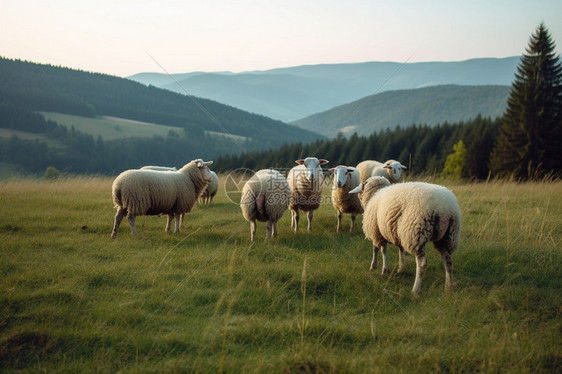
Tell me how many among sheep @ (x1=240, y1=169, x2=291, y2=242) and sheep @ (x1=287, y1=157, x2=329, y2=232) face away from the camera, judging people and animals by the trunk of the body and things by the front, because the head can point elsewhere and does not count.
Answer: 1

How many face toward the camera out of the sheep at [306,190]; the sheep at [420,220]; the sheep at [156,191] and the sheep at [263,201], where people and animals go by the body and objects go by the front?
1

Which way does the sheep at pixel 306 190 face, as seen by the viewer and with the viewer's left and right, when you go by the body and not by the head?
facing the viewer

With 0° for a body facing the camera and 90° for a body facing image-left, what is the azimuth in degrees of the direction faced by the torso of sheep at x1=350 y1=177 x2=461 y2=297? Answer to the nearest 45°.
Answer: approximately 135°

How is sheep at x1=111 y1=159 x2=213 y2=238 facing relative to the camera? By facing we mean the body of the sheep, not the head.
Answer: to the viewer's right

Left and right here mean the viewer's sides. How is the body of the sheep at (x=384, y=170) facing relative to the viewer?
facing the viewer and to the right of the viewer

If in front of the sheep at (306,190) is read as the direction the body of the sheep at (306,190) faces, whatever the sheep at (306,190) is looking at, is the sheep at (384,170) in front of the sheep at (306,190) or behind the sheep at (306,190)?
behind

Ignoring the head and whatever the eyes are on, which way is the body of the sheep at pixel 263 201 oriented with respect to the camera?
away from the camera

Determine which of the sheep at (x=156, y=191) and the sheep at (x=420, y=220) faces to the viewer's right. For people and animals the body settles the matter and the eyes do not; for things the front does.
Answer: the sheep at (x=156, y=191)

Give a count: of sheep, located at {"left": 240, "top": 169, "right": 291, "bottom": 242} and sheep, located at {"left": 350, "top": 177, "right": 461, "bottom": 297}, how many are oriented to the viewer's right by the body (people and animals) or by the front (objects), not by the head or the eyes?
0

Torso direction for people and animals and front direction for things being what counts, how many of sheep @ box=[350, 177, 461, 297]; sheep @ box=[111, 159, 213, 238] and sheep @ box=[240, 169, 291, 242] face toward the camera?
0

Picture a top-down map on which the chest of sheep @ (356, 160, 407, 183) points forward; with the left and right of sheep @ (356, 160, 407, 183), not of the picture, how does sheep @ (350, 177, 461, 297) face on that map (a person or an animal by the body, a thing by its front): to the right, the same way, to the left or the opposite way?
the opposite way

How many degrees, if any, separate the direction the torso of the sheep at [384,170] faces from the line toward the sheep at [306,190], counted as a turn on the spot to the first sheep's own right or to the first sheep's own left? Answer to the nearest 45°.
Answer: approximately 90° to the first sheep's own right

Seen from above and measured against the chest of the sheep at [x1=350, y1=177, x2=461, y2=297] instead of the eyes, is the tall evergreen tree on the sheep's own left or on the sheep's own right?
on the sheep's own right
